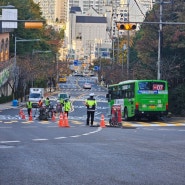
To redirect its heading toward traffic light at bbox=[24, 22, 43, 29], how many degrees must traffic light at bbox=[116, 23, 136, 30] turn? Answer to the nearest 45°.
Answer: approximately 90° to its right

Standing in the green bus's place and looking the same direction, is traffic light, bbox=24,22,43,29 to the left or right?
on its left

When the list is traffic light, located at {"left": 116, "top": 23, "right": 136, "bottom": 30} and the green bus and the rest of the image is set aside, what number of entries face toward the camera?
1

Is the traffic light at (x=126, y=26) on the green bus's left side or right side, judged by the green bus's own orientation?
on its left
